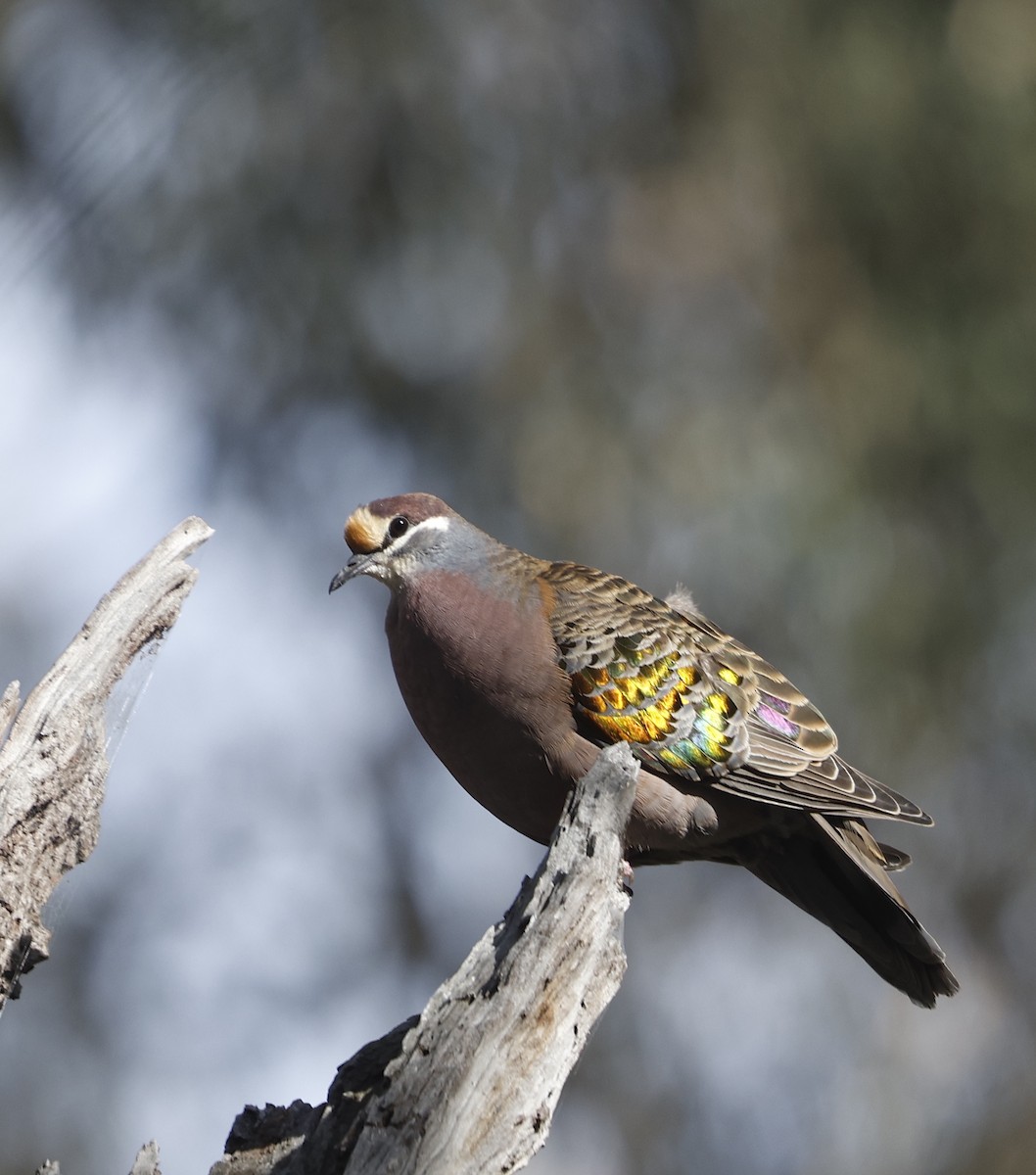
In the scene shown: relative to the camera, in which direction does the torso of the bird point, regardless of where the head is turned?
to the viewer's left
